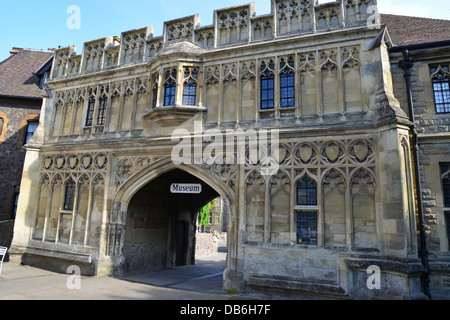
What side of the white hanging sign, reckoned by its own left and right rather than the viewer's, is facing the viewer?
front

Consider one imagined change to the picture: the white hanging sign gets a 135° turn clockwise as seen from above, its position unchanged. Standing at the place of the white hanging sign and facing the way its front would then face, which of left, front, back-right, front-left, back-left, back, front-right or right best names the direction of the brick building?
front
